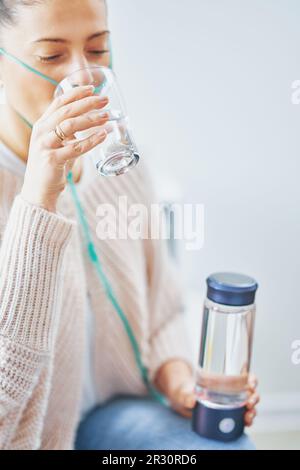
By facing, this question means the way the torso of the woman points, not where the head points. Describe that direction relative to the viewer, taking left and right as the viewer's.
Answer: facing the viewer and to the right of the viewer
